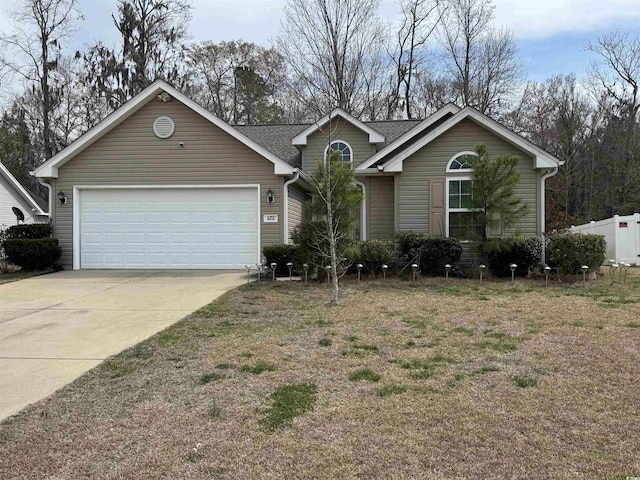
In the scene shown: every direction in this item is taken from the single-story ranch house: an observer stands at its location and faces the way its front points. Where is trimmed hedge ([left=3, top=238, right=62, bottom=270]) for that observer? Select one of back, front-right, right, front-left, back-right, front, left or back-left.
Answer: right

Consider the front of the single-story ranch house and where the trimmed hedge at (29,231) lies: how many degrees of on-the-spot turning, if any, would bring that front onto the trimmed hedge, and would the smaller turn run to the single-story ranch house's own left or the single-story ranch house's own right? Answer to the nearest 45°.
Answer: approximately 90° to the single-story ranch house's own right

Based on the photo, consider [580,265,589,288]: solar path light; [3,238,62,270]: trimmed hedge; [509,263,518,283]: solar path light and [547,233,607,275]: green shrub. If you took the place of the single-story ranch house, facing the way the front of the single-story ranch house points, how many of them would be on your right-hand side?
1

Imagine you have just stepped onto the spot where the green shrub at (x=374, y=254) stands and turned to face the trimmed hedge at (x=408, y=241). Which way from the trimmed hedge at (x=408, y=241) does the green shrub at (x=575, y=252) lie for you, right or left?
right

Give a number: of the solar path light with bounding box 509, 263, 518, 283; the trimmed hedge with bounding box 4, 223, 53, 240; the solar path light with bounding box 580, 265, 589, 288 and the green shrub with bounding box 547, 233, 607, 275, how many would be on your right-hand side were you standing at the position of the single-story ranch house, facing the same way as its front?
1

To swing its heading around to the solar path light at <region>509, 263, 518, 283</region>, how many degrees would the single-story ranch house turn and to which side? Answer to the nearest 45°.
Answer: approximately 90° to its left

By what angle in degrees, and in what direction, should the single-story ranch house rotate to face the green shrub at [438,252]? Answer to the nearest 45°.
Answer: approximately 90° to its left

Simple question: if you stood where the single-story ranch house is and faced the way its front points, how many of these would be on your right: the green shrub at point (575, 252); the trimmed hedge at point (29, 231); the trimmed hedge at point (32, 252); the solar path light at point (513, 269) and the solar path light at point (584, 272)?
2

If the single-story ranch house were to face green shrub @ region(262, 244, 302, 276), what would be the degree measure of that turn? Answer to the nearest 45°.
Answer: approximately 45° to its left

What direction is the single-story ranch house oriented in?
toward the camera

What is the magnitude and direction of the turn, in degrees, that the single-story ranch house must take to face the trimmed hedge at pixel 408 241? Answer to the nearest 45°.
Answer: approximately 90° to its left
